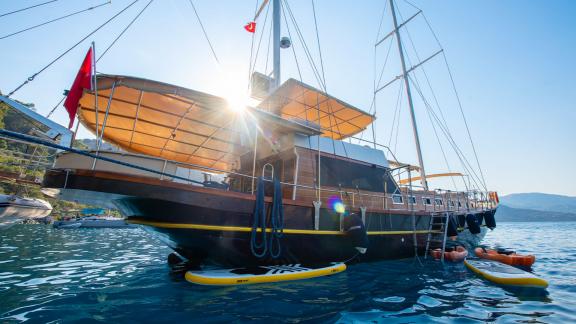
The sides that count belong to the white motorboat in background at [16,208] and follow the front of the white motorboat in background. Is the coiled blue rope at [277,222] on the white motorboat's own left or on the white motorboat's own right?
on the white motorboat's own right

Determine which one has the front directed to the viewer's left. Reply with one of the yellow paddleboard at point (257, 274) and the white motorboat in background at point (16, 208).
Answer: the yellow paddleboard

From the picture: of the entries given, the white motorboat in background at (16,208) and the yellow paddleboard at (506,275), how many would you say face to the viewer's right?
1

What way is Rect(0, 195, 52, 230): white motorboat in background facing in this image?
to the viewer's right

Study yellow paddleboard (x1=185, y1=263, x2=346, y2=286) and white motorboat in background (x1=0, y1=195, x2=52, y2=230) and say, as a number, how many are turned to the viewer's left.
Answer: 1

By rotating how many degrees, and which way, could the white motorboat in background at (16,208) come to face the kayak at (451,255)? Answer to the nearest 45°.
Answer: approximately 45° to its right
